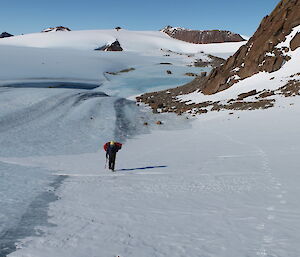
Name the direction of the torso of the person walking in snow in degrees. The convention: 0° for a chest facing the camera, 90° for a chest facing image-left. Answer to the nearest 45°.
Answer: approximately 0°
